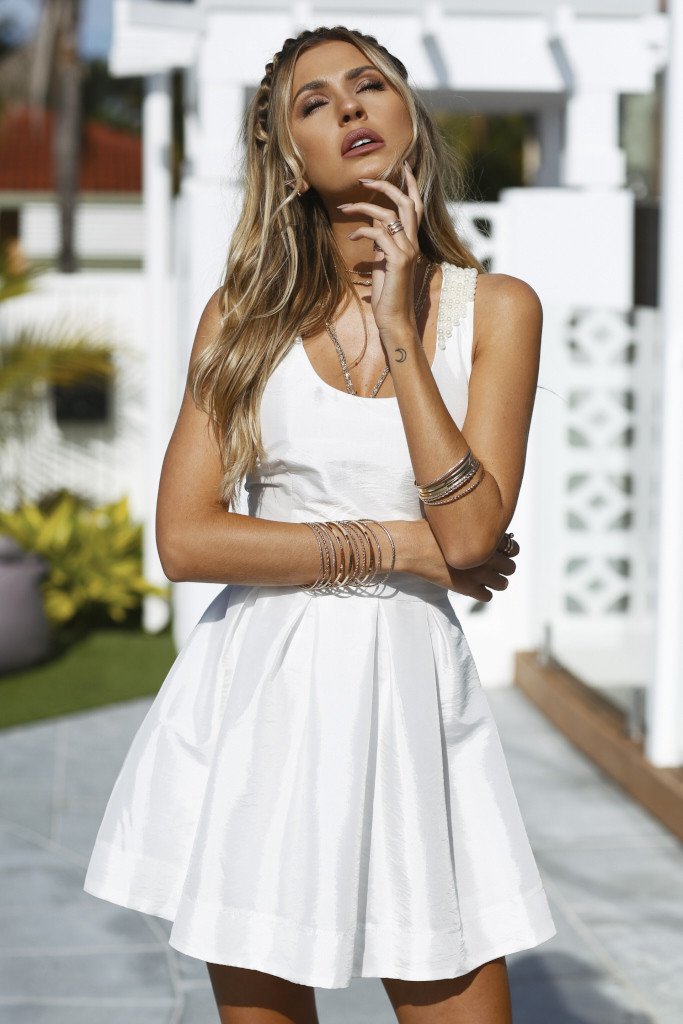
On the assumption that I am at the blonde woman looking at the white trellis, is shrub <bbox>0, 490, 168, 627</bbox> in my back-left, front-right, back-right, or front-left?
front-left

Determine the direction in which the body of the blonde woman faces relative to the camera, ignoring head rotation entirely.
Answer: toward the camera

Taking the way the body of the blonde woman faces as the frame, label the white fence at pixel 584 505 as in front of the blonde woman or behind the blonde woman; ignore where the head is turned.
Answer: behind

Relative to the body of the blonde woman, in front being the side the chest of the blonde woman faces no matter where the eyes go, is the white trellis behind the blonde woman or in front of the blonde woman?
behind
